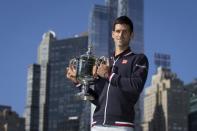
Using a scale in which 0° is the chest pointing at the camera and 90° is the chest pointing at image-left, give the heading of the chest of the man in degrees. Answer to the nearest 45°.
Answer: approximately 45°
